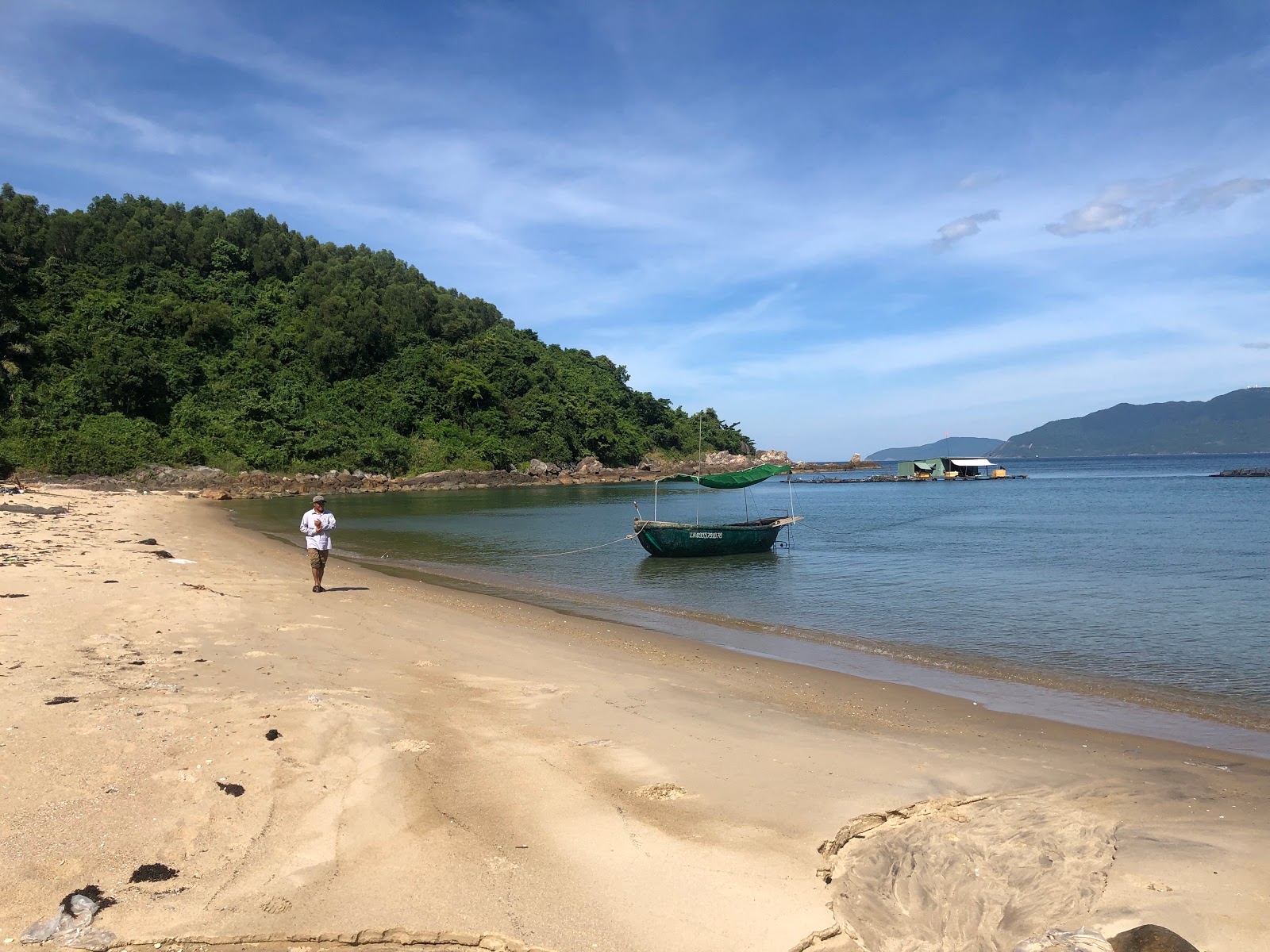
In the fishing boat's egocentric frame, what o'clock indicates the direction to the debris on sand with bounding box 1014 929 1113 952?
The debris on sand is roughly at 9 o'clock from the fishing boat.

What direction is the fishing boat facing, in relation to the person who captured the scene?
facing to the left of the viewer

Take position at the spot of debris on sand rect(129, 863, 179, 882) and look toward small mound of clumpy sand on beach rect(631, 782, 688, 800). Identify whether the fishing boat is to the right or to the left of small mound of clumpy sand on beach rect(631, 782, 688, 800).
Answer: left

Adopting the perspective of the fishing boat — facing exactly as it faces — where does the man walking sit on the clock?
The man walking is roughly at 10 o'clock from the fishing boat.

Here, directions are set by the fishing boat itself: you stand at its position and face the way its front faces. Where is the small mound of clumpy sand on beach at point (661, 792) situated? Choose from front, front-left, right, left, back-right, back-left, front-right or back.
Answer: left

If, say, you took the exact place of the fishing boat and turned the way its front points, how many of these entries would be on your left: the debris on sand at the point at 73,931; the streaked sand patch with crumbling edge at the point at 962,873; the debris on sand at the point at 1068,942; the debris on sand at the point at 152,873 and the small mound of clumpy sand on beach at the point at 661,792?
5

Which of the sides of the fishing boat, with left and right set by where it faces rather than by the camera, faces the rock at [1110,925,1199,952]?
left

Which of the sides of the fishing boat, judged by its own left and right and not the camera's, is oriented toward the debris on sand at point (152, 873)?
left

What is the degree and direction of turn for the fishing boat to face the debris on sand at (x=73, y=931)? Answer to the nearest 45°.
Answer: approximately 90° to its left
